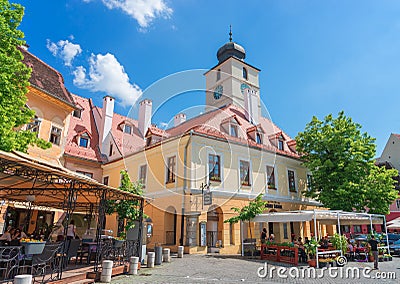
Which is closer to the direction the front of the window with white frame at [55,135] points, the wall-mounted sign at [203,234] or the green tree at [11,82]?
the wall-mounted sign

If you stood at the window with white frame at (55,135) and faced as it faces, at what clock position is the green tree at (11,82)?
The green tree is roughly at 2 o'clock from the window with white frame.

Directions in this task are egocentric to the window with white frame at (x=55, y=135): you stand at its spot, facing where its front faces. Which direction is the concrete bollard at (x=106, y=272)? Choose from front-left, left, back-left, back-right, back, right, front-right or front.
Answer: front-right

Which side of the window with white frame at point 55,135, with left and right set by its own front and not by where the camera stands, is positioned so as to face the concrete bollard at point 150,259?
front

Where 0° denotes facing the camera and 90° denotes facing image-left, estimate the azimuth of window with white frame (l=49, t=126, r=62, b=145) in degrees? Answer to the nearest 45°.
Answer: approximately 315°

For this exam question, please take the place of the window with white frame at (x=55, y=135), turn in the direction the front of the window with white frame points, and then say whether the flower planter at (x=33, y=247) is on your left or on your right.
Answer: on your right

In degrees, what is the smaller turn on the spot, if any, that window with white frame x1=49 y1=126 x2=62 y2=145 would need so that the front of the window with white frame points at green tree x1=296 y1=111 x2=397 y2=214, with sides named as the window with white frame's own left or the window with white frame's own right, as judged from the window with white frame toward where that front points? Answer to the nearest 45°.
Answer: approximately 45° to the window with white frame's own left

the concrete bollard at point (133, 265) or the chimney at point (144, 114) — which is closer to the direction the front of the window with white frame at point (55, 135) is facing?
the concrete bollard

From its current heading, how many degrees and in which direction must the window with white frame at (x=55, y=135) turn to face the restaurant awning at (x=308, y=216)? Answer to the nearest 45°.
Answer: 0° — it already faces it

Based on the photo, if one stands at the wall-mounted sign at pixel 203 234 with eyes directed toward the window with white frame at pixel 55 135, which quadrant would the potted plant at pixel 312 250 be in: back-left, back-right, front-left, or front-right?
back-left

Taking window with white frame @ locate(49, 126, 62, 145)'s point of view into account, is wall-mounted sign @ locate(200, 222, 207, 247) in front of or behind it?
in front

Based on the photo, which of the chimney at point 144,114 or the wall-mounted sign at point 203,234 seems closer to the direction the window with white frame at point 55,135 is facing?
the wall-mounted sign

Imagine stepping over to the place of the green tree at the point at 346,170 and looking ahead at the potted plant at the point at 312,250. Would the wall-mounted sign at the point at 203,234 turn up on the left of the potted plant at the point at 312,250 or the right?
right
